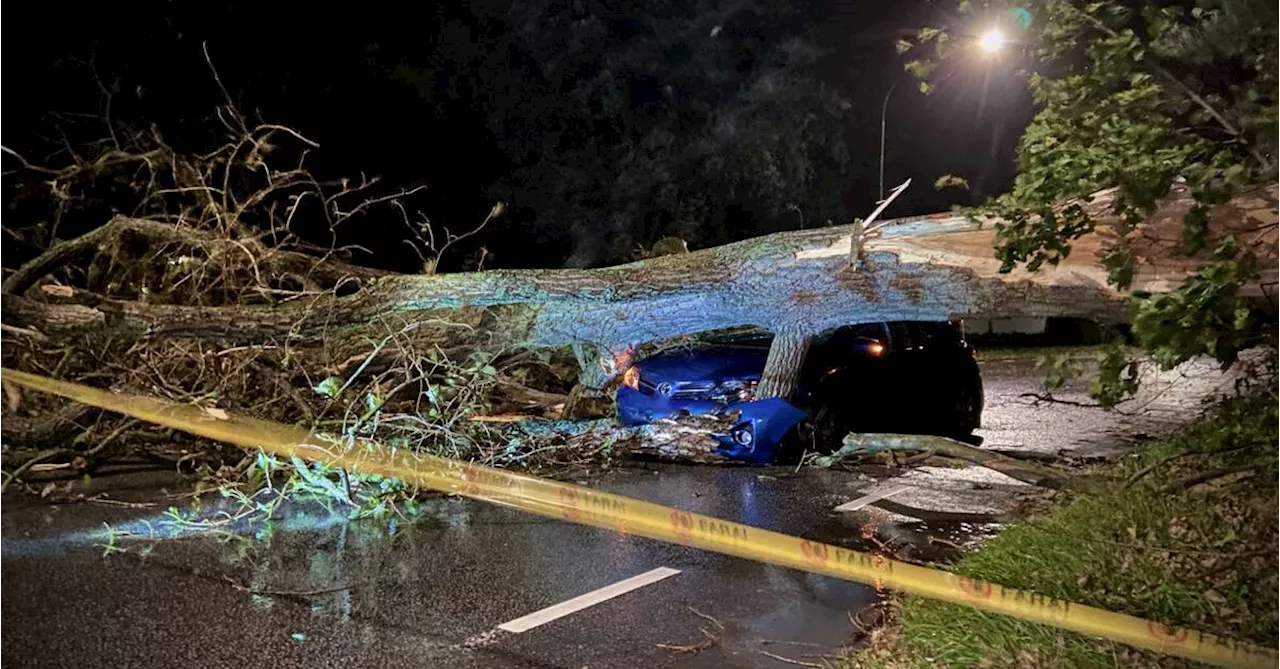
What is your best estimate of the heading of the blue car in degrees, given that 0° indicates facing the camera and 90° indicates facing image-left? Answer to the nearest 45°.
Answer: approximately 45°
